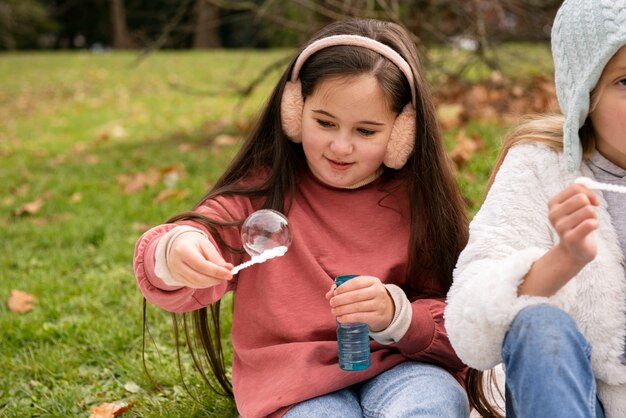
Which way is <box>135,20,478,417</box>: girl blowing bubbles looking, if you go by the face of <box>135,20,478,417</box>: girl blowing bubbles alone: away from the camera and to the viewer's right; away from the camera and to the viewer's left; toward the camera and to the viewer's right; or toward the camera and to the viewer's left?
toward the camera and to the viewer's left

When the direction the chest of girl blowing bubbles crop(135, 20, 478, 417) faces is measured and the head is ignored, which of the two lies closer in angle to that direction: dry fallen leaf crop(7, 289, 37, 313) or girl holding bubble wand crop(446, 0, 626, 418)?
the girl holding bubble wand

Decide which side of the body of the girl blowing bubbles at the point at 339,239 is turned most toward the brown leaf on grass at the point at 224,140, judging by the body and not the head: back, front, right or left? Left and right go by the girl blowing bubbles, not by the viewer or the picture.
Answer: back

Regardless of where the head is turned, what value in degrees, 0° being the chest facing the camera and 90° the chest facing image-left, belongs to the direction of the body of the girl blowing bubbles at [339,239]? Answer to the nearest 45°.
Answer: approximately 0°

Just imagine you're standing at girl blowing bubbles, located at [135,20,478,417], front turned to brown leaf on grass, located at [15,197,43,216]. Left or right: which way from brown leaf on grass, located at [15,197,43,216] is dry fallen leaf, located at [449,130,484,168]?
right
